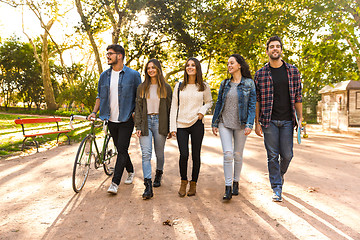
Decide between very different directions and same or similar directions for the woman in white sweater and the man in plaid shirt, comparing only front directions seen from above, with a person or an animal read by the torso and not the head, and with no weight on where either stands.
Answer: same or similar directions

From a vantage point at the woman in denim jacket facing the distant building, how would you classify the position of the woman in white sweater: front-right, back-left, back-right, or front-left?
back-left

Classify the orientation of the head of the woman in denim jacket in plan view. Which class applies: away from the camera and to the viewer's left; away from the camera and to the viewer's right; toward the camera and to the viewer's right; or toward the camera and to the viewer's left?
toward the camera and to the viewer's left

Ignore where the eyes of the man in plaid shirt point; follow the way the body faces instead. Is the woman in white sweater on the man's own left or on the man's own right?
on the man's own right

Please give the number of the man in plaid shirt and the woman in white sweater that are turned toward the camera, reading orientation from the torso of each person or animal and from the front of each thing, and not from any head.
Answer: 2

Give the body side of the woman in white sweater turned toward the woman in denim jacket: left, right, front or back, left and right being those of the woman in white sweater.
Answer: left

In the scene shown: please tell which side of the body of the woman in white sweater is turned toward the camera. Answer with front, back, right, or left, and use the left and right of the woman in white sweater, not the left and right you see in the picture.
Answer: front

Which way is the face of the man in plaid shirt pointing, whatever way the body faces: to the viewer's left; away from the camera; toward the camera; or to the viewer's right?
toward the camera

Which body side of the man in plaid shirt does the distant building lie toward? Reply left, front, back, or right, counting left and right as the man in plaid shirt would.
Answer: back

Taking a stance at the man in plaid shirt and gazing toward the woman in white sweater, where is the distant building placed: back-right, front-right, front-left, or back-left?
back-right

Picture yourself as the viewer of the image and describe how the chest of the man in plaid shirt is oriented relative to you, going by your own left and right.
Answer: facing the viewer

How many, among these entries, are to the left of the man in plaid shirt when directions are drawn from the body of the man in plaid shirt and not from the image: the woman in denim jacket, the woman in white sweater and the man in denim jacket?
0

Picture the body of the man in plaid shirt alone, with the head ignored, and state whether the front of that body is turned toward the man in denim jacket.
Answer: no

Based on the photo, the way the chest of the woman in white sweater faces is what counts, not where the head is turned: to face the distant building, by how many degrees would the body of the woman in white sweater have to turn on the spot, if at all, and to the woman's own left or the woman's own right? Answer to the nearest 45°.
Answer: approximately 135° to the woman's own left
